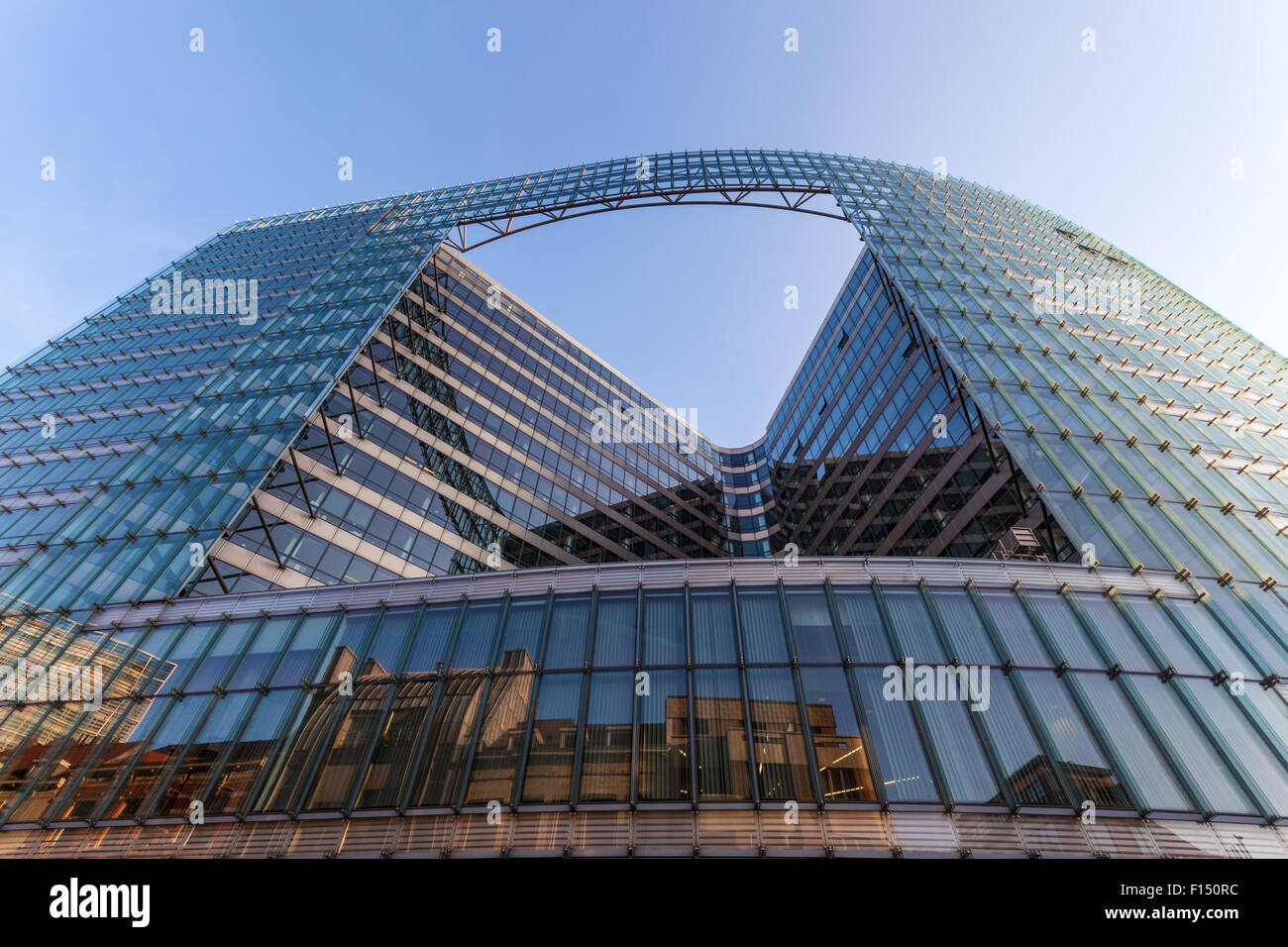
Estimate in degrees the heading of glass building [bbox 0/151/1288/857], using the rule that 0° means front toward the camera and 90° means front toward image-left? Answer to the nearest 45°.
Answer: approximately 0°
